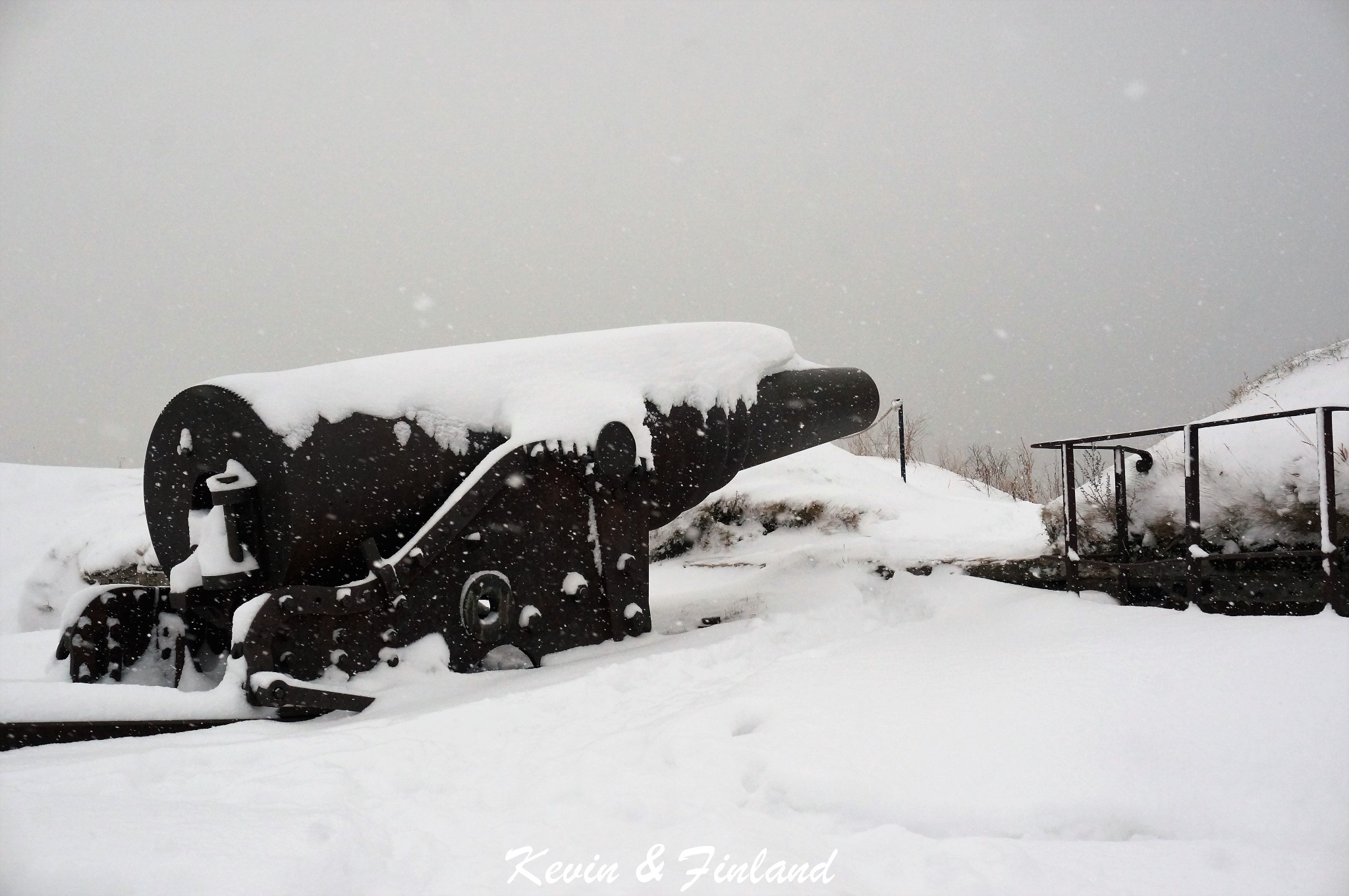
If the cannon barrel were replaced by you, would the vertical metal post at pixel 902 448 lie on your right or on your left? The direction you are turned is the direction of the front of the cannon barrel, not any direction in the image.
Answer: on your left

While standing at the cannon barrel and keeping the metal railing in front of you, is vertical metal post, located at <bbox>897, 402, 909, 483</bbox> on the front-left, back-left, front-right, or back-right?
front-left

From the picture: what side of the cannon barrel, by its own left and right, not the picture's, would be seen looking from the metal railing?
front

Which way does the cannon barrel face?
to the viewer's right
